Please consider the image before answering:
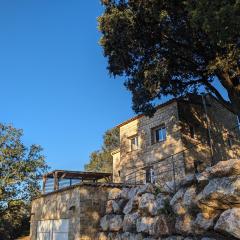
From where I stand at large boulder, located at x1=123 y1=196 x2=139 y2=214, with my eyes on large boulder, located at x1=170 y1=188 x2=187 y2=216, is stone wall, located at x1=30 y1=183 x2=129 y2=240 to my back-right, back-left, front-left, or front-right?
back-right
